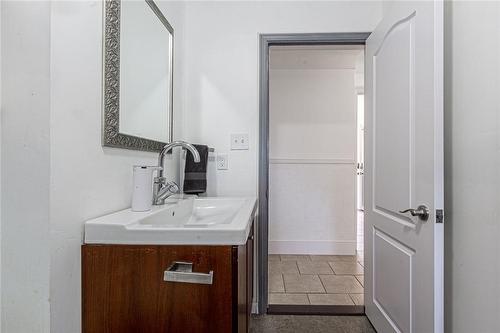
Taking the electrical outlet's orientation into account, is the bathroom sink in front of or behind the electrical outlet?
in front

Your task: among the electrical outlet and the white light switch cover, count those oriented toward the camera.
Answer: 2

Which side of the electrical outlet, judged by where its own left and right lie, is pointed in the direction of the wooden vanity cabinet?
front

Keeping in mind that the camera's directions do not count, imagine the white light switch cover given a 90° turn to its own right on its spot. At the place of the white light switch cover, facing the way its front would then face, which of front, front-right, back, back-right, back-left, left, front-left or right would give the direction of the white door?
back-left

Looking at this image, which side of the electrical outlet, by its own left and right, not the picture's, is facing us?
front

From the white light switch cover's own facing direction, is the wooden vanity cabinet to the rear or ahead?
ahead

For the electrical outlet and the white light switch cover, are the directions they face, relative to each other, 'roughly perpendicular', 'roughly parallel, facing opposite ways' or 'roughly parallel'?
roughly parallel
